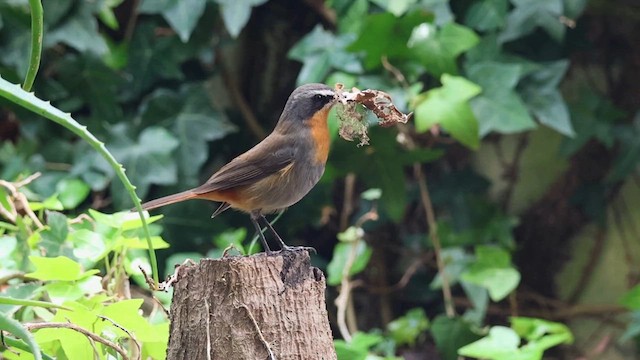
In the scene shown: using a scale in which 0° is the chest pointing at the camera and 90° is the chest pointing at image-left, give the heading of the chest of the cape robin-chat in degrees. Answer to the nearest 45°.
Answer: approximately 270°

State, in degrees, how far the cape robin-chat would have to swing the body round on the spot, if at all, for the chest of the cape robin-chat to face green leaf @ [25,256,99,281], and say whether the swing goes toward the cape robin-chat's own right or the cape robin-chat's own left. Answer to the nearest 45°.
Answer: approximately 135° to the cape robin-chat's own right

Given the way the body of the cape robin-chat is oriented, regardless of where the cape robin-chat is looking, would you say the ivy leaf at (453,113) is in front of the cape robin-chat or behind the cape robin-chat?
in front

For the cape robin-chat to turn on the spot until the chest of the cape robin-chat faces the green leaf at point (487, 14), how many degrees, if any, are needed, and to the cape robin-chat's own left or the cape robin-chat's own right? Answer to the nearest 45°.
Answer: approximately 45° to the cape robin-chat's own left

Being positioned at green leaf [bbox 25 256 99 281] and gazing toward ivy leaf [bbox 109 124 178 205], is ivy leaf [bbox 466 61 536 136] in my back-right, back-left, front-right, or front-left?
front-right

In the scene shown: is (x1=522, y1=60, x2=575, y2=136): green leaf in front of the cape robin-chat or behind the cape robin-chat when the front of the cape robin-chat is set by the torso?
in front

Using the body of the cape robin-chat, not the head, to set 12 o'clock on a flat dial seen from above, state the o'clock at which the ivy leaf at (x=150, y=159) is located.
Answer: The ivy leaf is roughly at 8 o'clock from the cape robin-chat.

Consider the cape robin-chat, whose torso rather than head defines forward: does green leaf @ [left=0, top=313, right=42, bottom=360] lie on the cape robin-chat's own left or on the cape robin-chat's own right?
on the cape robin-chat's own right

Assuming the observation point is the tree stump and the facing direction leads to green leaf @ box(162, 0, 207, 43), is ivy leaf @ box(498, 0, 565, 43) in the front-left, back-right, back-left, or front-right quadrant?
front-right

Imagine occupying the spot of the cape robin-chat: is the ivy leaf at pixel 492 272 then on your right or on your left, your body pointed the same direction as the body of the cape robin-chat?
on your left
